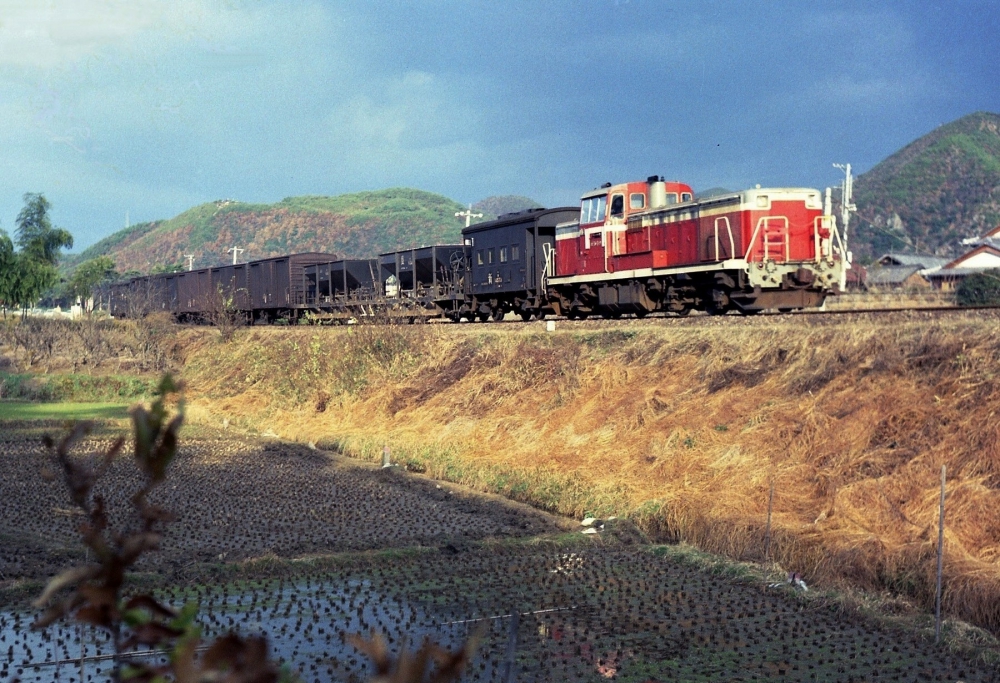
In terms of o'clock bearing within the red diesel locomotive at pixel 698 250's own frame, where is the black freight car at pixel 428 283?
The black freight car is roughly at 6 o'clock from the red diesel locomotive.

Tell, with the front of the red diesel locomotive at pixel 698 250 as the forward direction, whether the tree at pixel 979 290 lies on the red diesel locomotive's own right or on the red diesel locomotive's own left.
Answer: on the red diesel locomotive's own left

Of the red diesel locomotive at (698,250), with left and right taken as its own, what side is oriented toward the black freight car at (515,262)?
back

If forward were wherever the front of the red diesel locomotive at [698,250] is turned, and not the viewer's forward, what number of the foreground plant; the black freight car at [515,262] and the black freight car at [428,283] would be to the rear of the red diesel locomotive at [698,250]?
2

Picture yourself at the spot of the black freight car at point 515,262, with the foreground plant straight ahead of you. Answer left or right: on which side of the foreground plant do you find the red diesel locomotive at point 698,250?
left

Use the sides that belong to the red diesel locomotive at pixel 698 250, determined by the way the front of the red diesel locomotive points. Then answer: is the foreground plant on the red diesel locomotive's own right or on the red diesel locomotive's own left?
on the red diesel locomotive's own right

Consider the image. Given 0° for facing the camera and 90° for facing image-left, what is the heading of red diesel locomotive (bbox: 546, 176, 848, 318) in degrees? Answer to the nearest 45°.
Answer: approximately 315°
